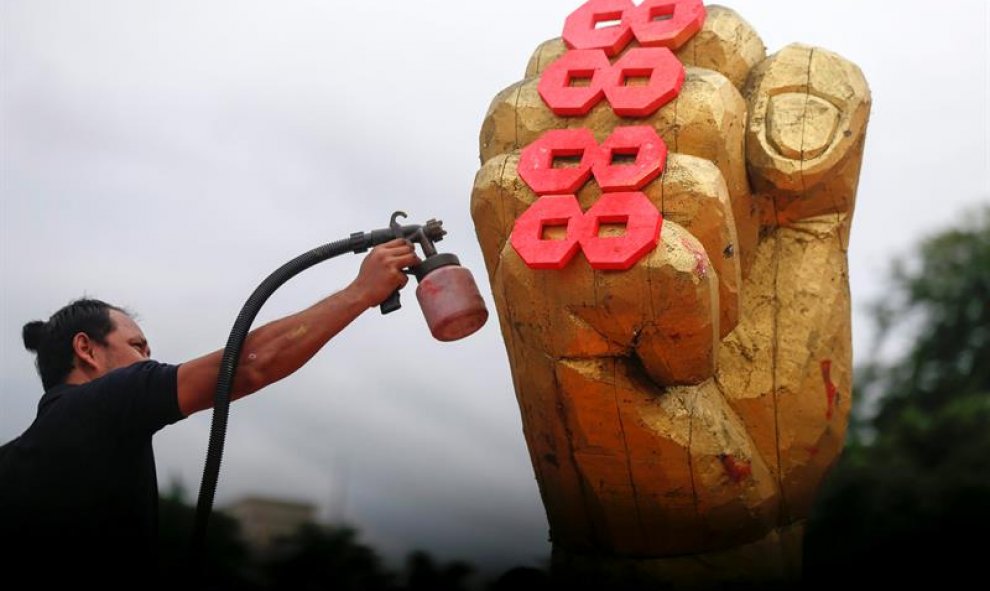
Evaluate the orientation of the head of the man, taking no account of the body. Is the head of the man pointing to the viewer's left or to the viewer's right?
to the viewer's right

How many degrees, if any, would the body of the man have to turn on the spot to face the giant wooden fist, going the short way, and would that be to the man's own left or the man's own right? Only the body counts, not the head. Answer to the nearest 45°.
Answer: approximately 45° to the man's own right

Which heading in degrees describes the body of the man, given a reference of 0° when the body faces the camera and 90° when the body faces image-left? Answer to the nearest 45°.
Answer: approximately 225°
